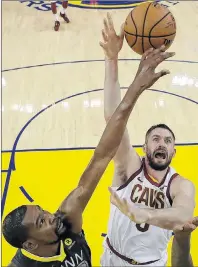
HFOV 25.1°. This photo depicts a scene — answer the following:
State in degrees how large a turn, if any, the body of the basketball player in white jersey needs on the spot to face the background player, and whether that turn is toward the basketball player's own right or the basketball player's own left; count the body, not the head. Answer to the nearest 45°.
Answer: approximately 180°

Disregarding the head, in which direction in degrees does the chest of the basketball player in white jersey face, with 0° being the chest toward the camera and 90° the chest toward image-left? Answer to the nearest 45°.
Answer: approximately 0°
